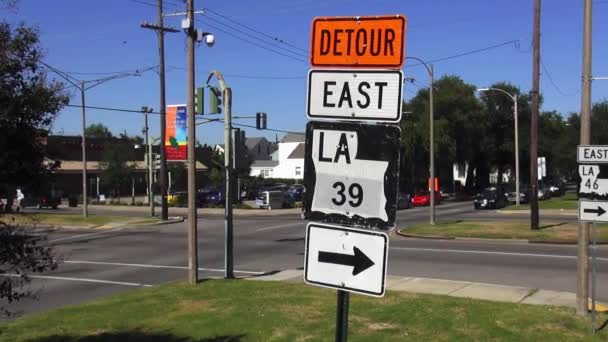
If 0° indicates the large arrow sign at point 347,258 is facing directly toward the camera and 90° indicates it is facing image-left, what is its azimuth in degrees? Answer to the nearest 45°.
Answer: approximately 0°

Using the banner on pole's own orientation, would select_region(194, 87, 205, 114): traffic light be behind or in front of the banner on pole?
in front

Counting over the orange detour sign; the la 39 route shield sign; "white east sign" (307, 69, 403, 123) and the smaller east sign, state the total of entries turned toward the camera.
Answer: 4

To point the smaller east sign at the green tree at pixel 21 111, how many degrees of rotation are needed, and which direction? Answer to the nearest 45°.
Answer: approximately 45° to its right

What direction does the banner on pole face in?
toward the camera

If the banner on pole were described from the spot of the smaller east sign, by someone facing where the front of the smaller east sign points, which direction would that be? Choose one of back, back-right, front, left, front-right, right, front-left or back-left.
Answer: back-right

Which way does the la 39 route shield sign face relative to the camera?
toward the camera

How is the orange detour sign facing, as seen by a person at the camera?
facing the viewer

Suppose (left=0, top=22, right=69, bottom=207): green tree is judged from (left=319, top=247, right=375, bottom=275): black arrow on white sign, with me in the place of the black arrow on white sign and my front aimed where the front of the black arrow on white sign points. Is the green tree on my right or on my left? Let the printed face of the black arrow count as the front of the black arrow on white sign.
on my right

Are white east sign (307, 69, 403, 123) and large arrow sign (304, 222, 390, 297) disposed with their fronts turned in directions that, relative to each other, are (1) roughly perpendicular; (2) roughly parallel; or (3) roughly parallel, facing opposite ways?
roughly parallel
